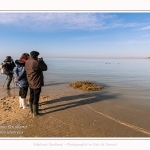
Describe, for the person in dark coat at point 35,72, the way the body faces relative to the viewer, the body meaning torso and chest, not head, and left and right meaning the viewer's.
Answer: facing away from the viewer and to the right of the viewer

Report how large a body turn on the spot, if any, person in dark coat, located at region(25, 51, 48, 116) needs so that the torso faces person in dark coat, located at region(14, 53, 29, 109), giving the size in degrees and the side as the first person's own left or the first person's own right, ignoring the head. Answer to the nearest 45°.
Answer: approximately 90° to the first person's own left
